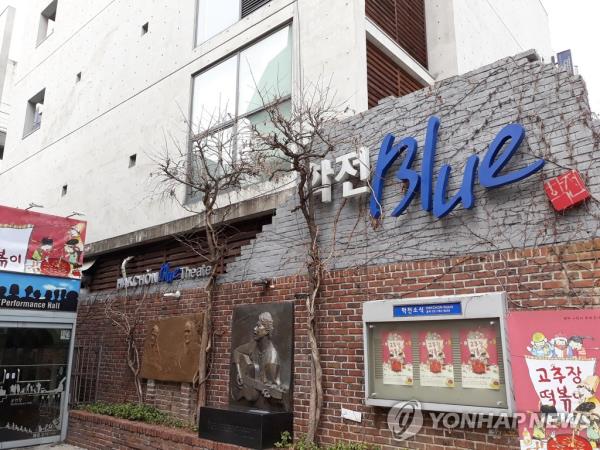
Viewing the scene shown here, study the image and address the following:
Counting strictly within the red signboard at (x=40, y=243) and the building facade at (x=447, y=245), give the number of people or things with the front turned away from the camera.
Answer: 0

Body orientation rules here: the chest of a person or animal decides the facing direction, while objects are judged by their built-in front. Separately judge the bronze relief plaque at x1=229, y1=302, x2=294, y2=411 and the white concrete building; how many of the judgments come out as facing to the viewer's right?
0

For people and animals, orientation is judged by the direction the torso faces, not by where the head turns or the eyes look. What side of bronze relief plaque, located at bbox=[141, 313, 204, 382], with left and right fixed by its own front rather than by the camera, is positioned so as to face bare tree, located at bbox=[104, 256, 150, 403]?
right

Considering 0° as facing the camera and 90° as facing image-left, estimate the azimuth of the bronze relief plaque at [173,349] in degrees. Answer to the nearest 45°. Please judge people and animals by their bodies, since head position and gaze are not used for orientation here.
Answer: approximately 45°

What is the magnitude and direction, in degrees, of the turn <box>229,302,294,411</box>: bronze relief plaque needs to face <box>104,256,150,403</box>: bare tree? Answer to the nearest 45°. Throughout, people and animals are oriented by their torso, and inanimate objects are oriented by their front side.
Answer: approximately 90° to its right

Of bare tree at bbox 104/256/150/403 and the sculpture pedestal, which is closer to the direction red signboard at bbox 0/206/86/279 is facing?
the sculpture pedestal

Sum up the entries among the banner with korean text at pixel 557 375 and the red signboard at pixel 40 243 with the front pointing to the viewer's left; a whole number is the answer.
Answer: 0

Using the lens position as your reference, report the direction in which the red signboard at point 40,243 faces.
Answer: facing the viewer and to the right of the viewer

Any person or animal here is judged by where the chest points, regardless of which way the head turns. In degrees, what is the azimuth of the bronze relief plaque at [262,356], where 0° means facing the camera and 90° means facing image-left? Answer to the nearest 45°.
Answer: approximately 45°

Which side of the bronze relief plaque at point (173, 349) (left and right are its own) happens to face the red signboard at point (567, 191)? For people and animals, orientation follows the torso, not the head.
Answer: left

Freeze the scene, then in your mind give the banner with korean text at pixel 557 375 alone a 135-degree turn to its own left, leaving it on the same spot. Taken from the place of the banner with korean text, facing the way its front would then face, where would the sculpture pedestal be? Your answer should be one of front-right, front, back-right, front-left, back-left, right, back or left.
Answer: back-left
